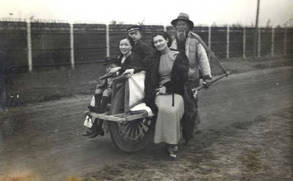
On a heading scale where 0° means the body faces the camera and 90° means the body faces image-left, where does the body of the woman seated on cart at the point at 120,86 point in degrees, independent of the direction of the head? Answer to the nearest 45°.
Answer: approximately 45°

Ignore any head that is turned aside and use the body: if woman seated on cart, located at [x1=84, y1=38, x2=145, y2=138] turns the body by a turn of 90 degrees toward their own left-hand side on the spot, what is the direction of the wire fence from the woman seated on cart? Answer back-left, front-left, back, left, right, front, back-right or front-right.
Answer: back-left
